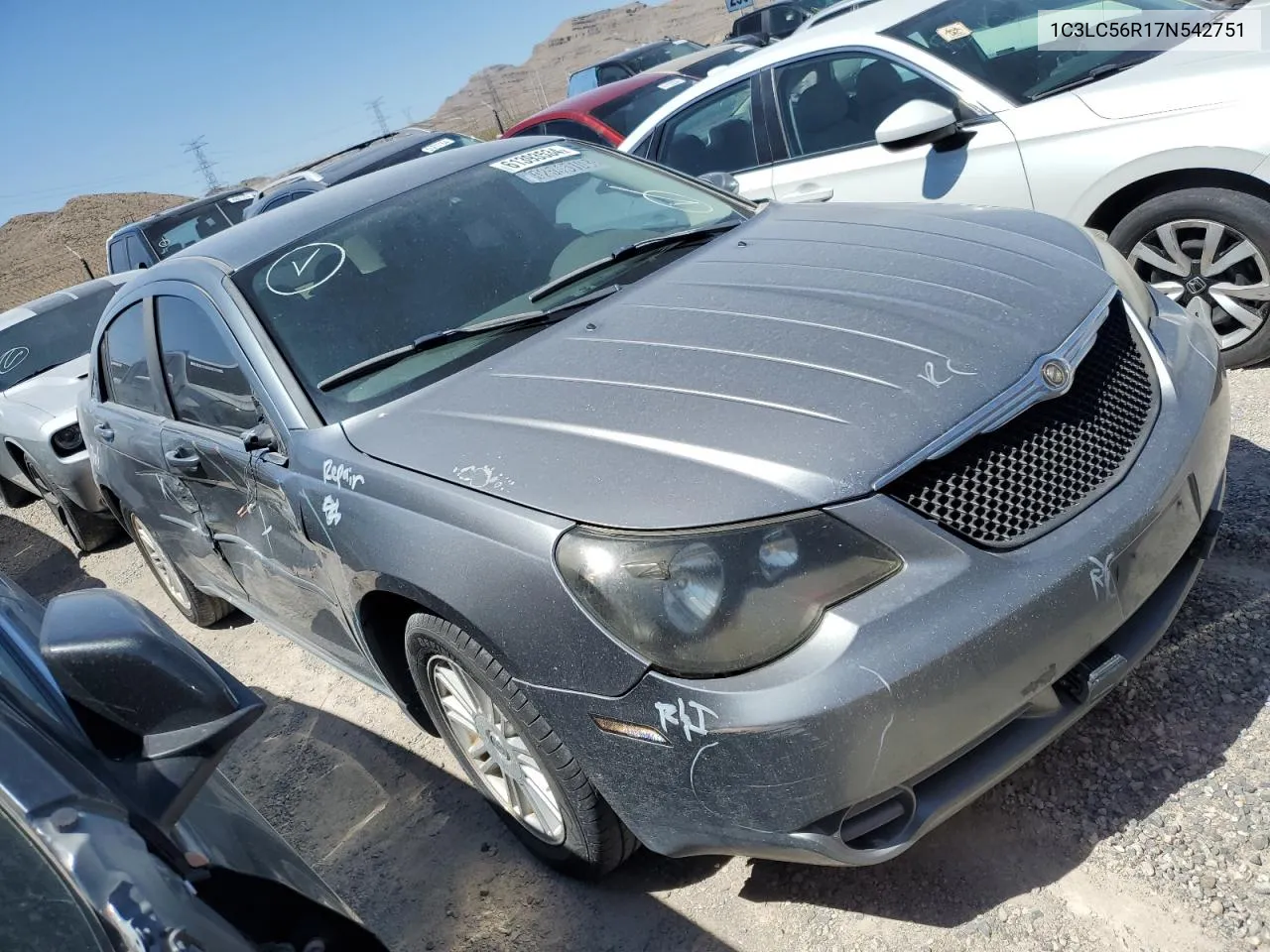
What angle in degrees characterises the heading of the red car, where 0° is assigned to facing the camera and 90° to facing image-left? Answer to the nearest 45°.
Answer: approximately 315°

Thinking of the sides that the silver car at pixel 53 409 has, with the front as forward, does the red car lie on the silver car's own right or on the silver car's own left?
on the silver car's own left

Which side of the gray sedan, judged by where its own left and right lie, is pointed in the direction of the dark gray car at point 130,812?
right

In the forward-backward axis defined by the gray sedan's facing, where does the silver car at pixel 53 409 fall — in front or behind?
behind

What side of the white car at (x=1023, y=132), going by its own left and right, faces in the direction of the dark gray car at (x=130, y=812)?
right

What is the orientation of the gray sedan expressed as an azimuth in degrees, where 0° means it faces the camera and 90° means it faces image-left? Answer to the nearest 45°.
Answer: approximately 315°

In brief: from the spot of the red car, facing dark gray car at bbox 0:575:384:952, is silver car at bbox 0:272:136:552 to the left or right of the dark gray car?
right

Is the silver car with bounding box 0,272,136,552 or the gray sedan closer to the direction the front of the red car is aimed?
the gray sedan
